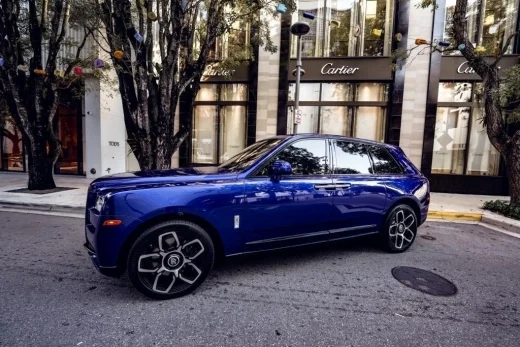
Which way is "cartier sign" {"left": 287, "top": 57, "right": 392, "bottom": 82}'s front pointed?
toward the camera

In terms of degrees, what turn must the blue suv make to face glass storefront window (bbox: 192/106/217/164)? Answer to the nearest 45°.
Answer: approximately 135° to its right

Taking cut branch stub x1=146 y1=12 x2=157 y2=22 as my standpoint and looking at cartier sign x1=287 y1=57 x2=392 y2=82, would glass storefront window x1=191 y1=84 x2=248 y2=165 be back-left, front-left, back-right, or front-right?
front-left

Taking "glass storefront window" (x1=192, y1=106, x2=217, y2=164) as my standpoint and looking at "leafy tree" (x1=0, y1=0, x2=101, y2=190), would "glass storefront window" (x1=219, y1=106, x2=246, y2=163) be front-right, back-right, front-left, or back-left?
back-left

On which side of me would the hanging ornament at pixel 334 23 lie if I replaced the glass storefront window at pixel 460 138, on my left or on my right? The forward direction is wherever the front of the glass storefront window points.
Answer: on my right

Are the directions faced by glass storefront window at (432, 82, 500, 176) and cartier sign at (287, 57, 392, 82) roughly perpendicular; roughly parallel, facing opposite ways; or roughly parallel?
roughly parallel

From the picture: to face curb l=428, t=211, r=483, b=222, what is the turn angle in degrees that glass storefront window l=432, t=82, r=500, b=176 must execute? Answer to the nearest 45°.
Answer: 0° — it already faces it

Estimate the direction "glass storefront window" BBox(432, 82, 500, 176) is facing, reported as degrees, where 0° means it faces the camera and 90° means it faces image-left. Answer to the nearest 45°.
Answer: approximately 0°

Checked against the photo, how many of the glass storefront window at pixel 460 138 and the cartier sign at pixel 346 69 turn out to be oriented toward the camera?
2

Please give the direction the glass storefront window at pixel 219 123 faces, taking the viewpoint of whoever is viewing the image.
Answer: facing the viewer

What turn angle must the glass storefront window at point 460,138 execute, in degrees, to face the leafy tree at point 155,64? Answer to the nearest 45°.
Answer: approximately 45° to its right

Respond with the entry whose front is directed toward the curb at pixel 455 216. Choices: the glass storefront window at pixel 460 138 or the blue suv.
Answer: the glass storefront window

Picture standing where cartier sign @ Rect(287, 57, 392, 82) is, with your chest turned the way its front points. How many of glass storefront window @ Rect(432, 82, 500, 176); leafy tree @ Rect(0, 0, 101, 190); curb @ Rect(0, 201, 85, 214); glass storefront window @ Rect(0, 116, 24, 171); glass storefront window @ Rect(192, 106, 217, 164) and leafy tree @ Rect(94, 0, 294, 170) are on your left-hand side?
1

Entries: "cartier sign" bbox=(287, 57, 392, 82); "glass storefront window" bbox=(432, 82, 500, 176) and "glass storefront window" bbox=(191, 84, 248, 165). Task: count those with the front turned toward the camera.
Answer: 3

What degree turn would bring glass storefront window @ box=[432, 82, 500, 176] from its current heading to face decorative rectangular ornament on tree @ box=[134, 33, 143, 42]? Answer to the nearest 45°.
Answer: approximately 45° to its right

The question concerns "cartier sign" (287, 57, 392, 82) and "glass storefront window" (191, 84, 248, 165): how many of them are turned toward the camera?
2
